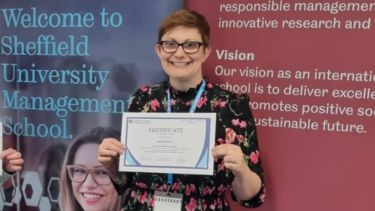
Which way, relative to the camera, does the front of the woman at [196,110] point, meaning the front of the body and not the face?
toward the camera
